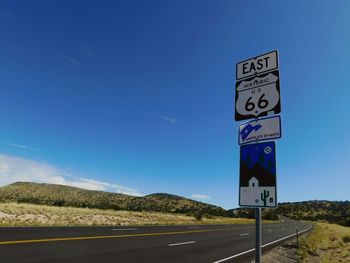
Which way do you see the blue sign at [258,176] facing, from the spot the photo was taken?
facing the viewer

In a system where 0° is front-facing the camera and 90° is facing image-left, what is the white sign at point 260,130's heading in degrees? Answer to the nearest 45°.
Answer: approximately 0°

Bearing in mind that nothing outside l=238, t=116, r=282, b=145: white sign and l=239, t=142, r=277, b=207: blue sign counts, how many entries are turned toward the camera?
2
